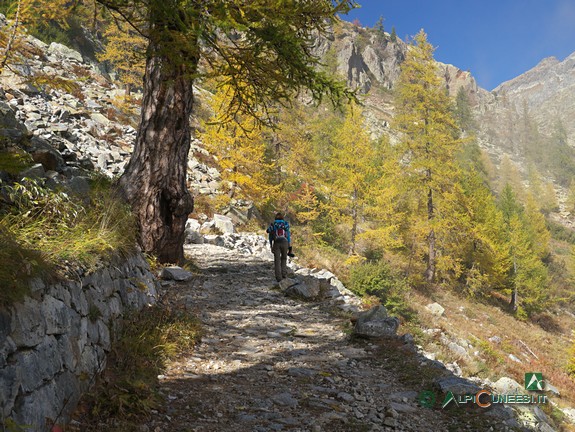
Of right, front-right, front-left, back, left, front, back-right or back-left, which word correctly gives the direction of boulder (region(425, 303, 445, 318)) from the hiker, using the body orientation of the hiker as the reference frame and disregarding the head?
front-right

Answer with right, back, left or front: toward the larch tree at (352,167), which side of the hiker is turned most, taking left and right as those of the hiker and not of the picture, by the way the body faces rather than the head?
front

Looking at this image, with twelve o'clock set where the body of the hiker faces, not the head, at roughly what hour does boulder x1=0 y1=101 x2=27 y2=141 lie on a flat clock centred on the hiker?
The boulder is roughly at 8 o'clock from the hiker.

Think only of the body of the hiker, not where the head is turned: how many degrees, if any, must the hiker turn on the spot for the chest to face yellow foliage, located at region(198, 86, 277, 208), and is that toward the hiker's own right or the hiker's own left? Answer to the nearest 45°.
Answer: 0° — they already face it

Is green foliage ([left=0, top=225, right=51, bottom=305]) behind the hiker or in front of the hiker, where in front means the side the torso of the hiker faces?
behind

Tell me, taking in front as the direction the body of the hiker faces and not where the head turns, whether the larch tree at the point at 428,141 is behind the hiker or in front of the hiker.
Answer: in front

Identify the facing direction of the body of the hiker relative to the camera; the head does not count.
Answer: away from the camera

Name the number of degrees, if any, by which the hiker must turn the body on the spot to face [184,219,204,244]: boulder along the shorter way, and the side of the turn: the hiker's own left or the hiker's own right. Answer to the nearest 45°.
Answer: approximately 45° to the hiker's own left

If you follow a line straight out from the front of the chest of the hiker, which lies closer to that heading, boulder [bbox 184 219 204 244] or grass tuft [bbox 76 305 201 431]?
the boulder

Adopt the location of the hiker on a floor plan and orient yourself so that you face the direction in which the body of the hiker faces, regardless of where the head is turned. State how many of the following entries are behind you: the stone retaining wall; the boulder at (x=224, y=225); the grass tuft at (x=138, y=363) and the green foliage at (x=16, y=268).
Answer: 3

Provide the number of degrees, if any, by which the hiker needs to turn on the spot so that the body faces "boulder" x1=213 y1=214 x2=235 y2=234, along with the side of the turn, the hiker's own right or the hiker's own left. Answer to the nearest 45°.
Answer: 0° — they already face it

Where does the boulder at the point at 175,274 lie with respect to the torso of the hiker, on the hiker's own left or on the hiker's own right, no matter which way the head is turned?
on the hiker's own left

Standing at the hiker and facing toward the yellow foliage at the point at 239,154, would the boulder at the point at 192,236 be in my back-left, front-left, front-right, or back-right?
front-left
